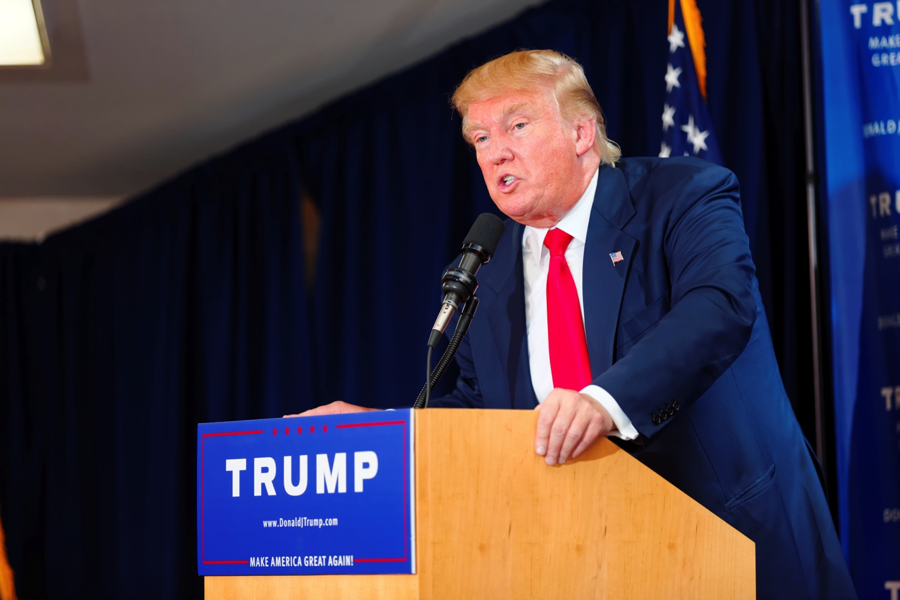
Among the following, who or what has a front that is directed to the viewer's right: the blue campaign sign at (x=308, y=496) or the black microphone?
the black microphone

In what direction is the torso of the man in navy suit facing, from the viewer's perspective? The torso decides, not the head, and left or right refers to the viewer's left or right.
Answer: facing the viewer and to the left of the viewer

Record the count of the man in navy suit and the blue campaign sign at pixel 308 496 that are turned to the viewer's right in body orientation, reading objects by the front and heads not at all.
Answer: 0

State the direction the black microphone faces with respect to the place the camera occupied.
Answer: facing to the right of the viewer

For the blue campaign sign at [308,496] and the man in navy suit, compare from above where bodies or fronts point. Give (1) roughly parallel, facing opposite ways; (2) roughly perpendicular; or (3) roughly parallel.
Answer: roughly parallel

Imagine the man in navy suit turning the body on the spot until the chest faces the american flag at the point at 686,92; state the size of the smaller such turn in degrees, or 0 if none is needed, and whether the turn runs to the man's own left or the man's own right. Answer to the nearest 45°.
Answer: approximately 135° to the man's own right

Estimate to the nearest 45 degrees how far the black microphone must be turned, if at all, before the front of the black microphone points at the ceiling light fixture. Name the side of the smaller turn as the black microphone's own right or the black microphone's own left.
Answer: approximately 135° to the black microphone's own left

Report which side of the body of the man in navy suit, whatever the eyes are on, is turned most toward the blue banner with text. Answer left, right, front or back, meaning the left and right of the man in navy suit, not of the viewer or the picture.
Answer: back

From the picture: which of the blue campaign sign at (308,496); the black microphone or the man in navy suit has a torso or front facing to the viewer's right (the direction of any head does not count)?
the black microphone

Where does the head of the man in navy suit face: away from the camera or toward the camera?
toward the camera

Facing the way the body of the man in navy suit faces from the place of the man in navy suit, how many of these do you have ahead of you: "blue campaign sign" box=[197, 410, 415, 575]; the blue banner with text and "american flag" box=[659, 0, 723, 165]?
1
